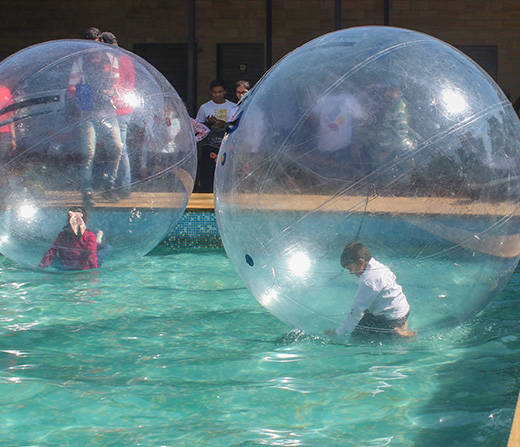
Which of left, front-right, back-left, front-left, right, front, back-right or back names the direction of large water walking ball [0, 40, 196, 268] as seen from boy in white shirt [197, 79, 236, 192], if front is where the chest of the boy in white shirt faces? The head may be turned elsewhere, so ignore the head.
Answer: front

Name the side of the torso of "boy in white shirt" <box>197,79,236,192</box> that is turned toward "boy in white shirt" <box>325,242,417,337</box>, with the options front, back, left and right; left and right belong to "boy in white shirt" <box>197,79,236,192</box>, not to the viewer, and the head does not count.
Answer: front

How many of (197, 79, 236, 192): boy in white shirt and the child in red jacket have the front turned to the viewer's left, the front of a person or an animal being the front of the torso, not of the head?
0

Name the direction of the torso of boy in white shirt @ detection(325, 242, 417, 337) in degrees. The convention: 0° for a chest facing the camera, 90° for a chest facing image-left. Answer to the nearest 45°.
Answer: approximately 90°

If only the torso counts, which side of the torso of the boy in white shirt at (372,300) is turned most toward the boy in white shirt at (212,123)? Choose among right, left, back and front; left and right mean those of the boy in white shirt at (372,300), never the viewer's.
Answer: right

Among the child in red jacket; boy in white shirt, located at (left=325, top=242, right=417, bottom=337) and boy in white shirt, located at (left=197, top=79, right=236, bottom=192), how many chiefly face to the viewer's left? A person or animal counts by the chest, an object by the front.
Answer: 1

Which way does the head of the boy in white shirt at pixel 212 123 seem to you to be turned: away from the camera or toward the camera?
toward the camera

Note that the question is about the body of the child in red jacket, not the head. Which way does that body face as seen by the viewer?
toward the camera

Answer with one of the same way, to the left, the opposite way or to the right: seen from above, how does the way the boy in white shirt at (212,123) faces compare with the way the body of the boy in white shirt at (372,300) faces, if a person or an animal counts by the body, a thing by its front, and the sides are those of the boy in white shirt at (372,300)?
to the left

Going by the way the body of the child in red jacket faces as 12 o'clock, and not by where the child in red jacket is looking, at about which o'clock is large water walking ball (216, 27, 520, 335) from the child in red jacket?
The large water walking ball is roughly at 11 o'clock from the child in red jacket.

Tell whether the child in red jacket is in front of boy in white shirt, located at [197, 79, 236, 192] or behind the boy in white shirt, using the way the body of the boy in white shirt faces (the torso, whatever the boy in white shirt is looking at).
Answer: in front

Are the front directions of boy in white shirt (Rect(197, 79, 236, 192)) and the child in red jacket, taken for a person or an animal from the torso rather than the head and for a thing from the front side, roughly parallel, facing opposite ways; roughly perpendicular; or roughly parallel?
roughly parallel

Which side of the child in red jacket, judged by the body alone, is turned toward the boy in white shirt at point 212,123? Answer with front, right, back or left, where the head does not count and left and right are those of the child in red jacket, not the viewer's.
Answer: back

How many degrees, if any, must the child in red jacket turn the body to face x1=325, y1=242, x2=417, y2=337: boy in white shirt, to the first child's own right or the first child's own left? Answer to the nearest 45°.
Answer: approximately 45° to the first child's own left

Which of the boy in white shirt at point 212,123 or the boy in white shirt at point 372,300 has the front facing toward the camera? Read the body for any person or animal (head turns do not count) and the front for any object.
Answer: the boy in white shirt at point 212,123

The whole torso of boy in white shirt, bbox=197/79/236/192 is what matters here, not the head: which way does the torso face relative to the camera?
toward the camera
